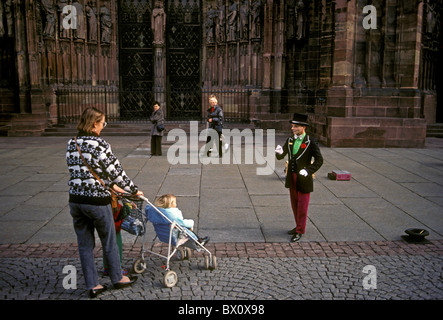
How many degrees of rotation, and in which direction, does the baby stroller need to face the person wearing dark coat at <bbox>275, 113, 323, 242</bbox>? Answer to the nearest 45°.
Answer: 0° — it already faces them

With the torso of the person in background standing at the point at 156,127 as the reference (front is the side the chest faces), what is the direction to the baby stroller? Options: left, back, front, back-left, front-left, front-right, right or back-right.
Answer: front-left

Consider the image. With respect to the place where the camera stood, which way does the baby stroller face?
facing away from the viewer and to the right of the viewer

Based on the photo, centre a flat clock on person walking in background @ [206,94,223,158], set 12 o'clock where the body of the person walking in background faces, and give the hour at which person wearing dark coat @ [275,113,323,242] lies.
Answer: The person wearing dark coat is roughly at 10 o'clock from the person walking in background.

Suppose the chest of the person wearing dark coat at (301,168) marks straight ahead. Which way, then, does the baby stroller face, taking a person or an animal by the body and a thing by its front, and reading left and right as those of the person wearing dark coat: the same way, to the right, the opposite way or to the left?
the opposite way

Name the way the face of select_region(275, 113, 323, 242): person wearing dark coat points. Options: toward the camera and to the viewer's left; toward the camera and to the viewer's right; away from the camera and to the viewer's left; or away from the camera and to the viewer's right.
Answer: toward the camera and to the viewer's left

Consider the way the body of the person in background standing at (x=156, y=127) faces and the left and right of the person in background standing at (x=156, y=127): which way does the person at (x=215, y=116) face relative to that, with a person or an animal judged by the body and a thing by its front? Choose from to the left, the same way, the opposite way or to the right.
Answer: the same way

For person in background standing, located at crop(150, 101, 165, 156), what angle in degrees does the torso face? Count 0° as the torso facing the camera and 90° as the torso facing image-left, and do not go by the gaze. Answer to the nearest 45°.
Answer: approximately 45°

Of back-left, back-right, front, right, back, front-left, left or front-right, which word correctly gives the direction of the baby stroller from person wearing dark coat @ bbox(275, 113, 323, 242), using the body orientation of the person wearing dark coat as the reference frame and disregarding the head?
front

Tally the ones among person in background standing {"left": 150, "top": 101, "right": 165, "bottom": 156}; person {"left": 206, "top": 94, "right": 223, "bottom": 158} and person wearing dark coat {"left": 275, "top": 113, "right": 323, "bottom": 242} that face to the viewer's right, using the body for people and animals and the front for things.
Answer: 0

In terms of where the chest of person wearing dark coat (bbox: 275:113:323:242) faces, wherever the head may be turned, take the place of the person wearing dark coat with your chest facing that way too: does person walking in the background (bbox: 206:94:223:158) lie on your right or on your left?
on your right

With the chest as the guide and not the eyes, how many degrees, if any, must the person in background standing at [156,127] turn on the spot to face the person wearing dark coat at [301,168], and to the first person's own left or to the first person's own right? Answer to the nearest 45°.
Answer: approximately 45° to the first person's own left

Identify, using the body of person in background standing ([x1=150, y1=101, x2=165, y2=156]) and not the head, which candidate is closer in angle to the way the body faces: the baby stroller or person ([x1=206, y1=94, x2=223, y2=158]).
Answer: the baby stroller

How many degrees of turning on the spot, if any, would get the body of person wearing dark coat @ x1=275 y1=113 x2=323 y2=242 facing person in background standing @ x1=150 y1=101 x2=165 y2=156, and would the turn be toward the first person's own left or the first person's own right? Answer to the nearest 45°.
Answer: approximately 90° to the first person's own right

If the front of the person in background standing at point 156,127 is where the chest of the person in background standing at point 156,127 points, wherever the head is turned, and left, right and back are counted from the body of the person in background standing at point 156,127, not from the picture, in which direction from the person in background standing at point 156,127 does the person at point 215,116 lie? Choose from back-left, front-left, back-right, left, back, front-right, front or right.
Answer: back-left
